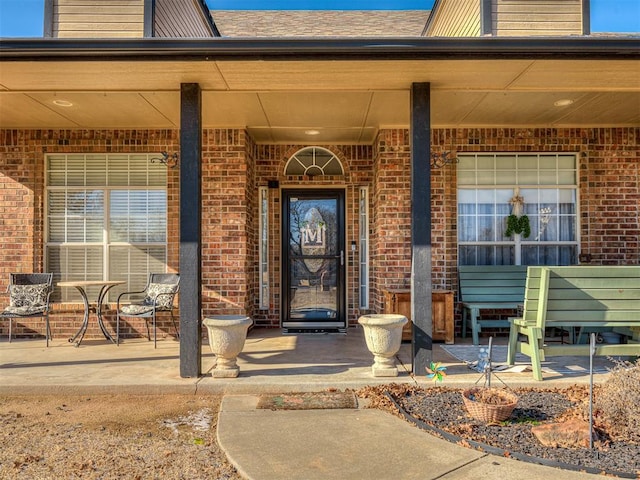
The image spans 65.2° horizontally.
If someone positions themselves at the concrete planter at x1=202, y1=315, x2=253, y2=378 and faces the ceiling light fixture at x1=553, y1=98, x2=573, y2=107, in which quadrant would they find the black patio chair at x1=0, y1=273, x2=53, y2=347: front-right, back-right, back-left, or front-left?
back-left

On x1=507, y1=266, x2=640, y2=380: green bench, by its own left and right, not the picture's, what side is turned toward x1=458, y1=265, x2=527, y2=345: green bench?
front

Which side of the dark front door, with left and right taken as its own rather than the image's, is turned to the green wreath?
left

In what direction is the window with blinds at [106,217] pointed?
toward the camera

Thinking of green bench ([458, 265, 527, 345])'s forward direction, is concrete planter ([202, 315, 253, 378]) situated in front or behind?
in front

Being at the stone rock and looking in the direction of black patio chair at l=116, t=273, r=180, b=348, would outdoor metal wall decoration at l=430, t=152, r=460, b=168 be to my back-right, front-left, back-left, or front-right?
front-right

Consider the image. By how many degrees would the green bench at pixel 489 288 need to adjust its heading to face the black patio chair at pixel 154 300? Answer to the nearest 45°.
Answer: approximately 45° to its right

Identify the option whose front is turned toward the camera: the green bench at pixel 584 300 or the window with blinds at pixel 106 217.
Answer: the window with blinds

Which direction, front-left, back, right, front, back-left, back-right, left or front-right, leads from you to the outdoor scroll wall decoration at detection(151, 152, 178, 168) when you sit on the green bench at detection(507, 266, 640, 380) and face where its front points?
front-left

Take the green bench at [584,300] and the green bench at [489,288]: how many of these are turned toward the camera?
1

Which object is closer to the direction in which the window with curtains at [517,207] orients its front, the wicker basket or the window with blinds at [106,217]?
the wicker basket
